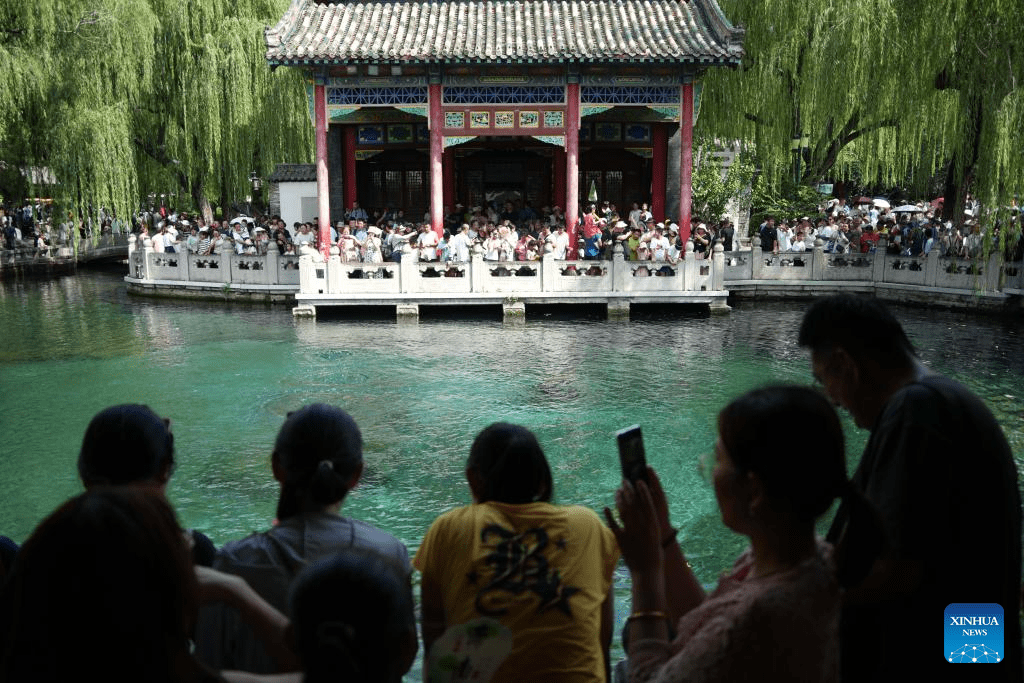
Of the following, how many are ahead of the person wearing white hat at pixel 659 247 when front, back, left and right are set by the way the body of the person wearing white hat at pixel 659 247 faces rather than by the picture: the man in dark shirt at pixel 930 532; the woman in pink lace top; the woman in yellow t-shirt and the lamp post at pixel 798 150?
3

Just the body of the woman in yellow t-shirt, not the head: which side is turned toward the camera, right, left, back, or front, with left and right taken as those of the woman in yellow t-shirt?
back

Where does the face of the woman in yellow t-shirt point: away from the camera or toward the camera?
away from the camera

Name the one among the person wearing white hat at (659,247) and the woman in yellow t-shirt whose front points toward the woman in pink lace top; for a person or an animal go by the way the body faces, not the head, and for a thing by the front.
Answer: the person wearing white hat

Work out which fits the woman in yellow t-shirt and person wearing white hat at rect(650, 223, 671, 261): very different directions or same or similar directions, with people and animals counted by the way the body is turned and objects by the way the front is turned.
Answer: very different directions

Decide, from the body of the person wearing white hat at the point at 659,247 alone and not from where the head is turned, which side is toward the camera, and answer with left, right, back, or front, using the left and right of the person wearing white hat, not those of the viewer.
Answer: front

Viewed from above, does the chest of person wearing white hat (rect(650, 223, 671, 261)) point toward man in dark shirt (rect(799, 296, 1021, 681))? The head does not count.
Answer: yes

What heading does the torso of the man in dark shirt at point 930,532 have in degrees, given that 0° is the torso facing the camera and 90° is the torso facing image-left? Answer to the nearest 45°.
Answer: approximately 90°

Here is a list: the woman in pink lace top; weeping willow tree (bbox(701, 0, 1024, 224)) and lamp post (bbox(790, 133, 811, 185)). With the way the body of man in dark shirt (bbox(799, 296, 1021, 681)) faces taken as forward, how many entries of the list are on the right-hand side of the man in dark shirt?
2

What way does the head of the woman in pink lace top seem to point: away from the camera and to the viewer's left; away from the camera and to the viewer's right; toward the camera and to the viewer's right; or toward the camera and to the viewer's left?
away from the camera and to the viewer's left

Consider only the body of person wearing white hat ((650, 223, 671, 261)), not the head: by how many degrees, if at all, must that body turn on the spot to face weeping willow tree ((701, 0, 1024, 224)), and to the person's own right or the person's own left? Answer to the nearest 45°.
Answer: approximately 135° to the person's own left

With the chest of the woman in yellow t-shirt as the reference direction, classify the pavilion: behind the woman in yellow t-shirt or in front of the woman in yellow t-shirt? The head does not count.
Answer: in front

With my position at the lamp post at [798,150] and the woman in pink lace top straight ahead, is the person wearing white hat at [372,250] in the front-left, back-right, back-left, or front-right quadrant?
front-right
